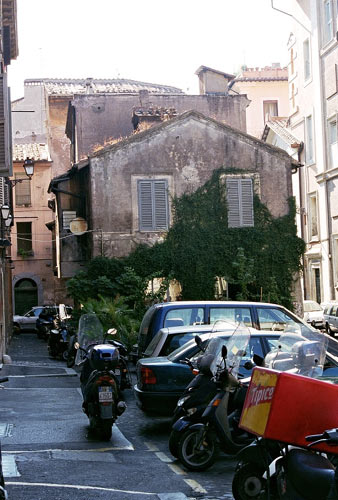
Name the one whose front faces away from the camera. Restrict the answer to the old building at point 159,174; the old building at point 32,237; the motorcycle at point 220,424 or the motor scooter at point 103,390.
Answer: the motor scooter

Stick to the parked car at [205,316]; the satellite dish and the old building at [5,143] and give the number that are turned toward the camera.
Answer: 1

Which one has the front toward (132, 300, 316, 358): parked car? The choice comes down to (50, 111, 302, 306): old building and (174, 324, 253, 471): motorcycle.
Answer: the old building

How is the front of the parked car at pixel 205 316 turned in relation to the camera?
facing to the right of the viewer

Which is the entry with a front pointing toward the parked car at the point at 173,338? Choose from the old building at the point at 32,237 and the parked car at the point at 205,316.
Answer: the old building

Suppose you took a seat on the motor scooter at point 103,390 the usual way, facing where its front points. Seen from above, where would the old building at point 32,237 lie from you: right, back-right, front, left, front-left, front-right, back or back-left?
front

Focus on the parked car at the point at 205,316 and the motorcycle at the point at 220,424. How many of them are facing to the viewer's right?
1

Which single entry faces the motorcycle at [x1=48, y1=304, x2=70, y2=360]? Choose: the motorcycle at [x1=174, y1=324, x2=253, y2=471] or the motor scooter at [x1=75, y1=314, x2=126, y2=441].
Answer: the motor scooter

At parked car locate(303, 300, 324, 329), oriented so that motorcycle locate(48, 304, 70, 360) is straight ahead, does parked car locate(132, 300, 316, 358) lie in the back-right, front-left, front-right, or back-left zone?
front-left

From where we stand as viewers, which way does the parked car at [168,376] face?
facing to the right of the viewer

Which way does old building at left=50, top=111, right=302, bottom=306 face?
toward the camera

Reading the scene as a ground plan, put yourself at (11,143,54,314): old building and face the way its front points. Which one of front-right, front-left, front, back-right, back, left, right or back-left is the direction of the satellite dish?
front

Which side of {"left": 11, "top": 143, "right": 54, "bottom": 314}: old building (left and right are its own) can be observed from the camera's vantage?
front

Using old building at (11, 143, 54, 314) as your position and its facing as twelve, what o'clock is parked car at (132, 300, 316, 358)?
The parked car is roughly at 12 o'clock from the old building.

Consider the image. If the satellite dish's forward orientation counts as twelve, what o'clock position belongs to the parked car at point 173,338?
The parked car is roughly at 12 o'clock from the satellite dish.

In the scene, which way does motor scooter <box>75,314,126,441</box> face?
away from the camera
